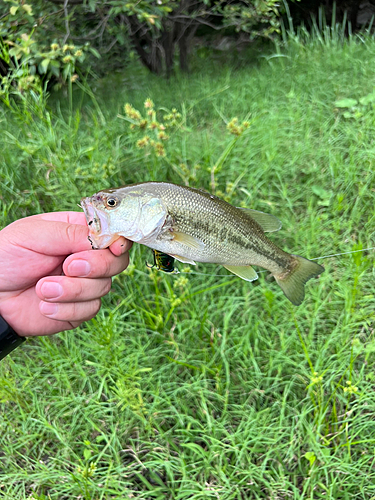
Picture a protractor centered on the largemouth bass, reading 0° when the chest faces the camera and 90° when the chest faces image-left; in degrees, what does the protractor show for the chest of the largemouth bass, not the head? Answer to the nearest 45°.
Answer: approximately 90°
